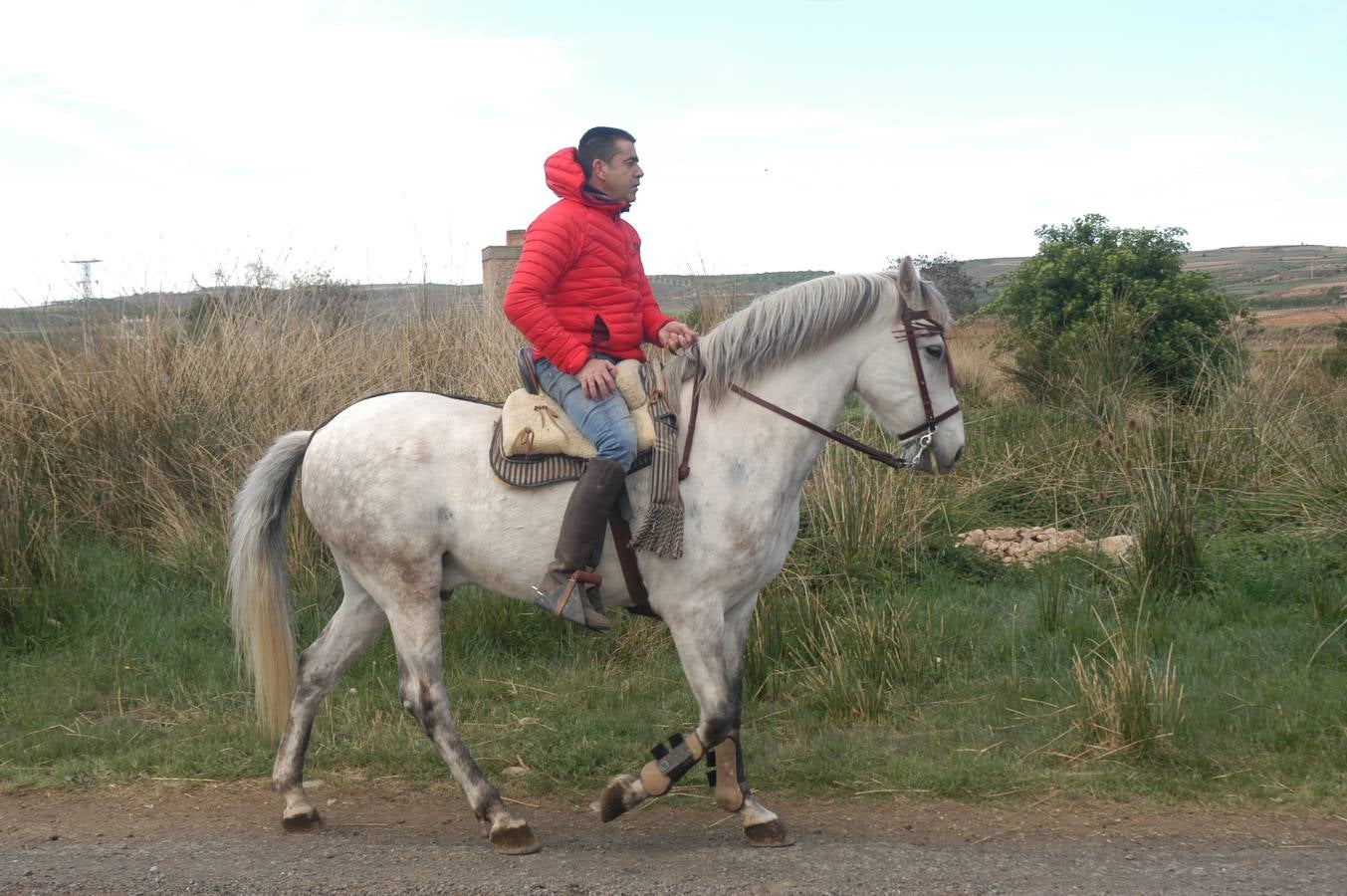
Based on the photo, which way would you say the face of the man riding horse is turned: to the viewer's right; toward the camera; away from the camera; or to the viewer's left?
to the viewer's right

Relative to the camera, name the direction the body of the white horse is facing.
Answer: to the viewer's right

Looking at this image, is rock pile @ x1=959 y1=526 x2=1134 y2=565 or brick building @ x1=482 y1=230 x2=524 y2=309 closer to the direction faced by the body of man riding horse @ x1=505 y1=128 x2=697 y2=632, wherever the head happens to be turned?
the rock pile

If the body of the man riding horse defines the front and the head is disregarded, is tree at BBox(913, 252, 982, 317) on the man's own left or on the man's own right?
on the man's own left

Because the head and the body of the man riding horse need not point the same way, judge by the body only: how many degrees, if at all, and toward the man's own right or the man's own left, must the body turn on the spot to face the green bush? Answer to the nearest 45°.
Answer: approximately 45° to the man's own left

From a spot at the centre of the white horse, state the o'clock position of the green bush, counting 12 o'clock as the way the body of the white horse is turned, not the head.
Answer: The green bush is roughly at 10 o'clock from the white horse.

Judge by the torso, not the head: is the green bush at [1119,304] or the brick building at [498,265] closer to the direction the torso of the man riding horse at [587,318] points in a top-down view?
the green bush

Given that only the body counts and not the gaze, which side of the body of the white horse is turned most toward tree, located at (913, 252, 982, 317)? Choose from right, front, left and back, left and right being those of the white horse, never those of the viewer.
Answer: left

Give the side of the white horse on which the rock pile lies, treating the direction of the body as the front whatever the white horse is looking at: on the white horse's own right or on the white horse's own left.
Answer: on the white horse's own left

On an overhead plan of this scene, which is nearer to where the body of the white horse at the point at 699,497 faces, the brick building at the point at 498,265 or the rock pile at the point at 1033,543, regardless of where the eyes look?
the rock pile

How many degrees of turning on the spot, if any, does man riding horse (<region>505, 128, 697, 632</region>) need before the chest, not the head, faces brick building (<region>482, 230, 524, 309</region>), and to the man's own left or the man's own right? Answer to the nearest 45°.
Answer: approximately 90° to the man's own left

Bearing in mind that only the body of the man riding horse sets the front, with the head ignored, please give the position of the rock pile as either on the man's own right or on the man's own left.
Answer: on the man's own left

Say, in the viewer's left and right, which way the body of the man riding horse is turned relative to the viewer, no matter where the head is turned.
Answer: facing to the right of the viewer
